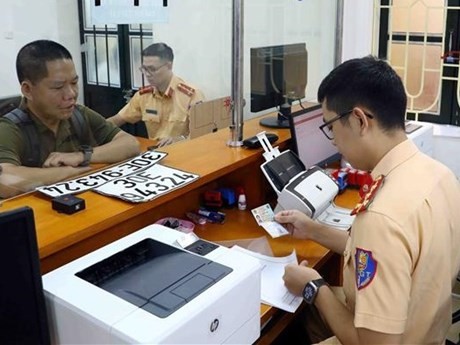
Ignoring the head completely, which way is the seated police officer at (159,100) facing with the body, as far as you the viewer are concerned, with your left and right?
facing the viewer and to the left of the viewer

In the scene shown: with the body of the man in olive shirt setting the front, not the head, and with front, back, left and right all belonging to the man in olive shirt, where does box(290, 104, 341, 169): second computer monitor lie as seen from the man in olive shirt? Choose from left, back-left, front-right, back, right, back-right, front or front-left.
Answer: front-left

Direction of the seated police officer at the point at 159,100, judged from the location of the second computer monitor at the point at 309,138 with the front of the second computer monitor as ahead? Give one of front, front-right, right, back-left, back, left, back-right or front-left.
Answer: back

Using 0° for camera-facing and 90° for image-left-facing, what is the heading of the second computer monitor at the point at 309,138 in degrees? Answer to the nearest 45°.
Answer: approximately 315°

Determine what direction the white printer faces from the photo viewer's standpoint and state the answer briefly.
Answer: facing the viewer and to the right of the viewer

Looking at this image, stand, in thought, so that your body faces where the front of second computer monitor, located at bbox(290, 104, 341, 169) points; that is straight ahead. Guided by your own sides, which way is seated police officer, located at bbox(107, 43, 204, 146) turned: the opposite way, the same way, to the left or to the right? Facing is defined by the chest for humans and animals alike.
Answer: to the right

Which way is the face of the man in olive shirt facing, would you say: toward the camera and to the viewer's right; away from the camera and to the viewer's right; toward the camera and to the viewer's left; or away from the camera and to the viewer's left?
toward the camera and to the viewer's right

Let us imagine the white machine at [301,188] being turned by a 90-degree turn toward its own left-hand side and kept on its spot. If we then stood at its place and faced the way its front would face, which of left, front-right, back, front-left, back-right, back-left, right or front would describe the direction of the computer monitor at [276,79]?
front-left

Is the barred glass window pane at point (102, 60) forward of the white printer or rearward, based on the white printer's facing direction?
rearward

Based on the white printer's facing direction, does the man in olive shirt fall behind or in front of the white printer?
behind

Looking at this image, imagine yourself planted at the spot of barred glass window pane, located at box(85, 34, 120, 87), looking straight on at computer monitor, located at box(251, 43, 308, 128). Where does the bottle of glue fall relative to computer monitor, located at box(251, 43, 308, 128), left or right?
right
